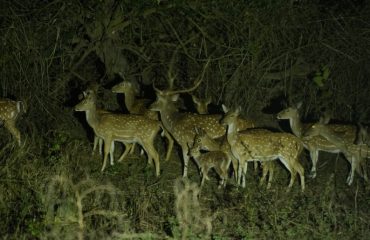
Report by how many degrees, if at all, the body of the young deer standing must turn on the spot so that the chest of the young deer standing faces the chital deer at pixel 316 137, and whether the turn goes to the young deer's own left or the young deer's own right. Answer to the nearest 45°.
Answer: approximately 135° to the young deer's own right

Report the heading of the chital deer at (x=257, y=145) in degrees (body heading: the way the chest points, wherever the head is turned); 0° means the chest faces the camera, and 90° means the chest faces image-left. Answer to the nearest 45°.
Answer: approximately 90°

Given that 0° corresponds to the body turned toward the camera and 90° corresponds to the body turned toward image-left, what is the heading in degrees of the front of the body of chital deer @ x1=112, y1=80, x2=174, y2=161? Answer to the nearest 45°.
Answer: approximately 90°

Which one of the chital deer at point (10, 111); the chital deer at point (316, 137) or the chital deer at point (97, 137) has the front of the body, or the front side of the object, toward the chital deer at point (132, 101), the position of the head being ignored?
the chital deer at point (316, 137)

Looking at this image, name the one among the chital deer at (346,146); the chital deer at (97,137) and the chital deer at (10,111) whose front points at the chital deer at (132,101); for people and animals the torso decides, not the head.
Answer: the chital deer at (346,146)

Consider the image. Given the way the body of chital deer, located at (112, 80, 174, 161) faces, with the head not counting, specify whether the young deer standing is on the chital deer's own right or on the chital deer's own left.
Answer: on the chital deer's own left

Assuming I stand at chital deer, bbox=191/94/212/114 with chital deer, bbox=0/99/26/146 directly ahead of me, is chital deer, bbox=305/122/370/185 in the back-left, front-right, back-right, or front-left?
back-left

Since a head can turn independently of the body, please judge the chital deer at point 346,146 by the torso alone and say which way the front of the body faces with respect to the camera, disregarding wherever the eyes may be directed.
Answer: to the viewer's left

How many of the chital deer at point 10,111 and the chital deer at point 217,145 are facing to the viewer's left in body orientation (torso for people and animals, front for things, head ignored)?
2

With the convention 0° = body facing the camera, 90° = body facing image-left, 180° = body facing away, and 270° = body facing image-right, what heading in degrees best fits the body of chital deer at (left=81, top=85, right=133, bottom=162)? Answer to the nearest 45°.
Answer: approximately 90°

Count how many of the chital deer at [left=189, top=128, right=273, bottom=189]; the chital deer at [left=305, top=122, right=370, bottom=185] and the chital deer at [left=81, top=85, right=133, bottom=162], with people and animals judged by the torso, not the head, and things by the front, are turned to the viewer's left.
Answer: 3

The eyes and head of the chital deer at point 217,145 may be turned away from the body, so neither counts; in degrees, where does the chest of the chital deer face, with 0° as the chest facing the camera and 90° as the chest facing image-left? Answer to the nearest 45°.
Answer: approximately 90°

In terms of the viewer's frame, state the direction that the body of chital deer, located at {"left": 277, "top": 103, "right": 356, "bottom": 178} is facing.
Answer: to the viewer's left

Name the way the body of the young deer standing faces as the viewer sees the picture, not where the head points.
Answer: to the viewer's left

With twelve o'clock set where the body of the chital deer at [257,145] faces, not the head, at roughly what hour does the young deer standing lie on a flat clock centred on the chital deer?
The young deer standing is roughly at 11 o'clock from the chital deer.
